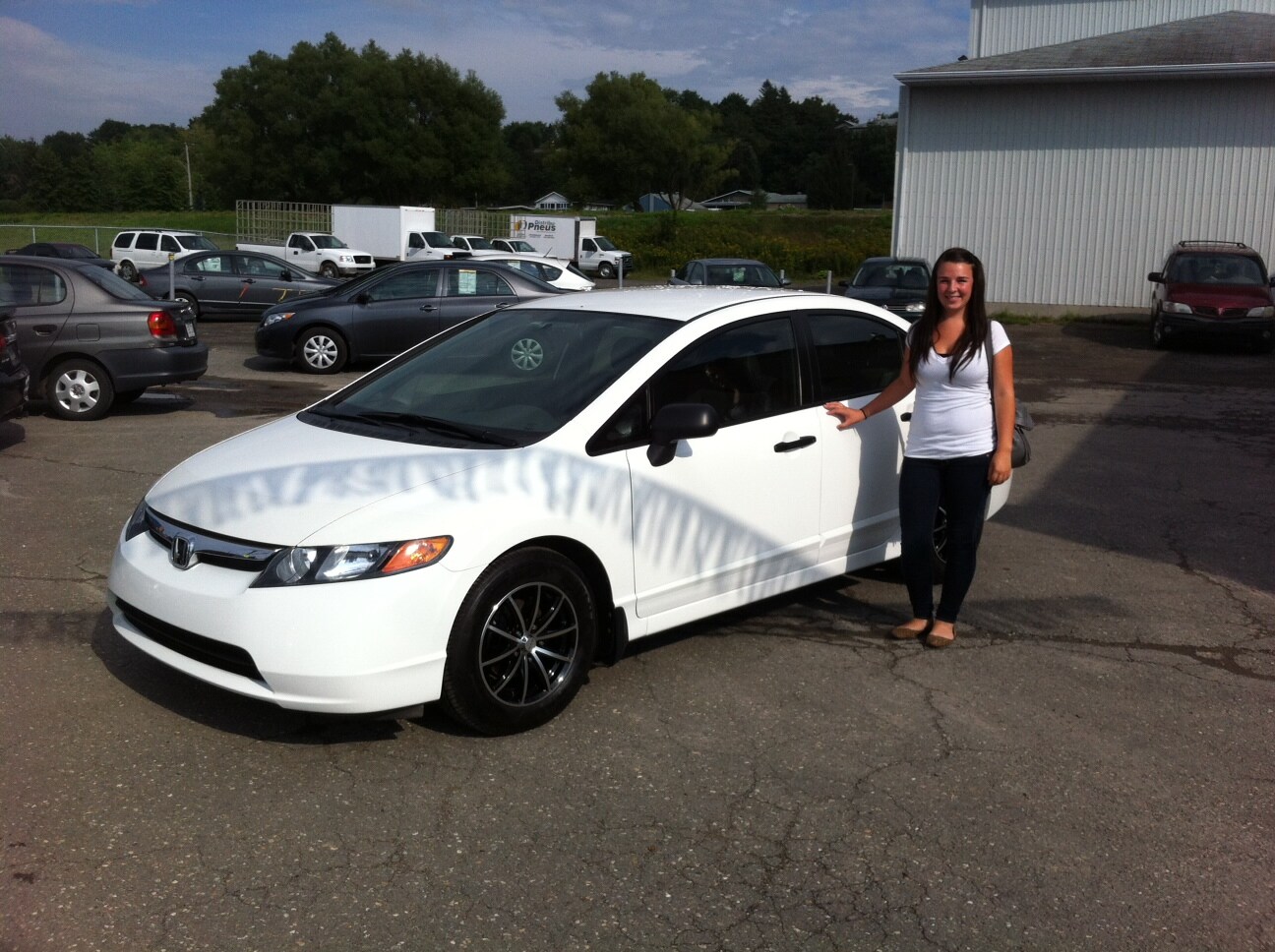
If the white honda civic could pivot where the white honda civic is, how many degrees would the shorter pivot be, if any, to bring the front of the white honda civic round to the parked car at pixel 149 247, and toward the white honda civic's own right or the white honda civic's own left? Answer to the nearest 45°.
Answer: approximately 135° to the white honda civic's own right

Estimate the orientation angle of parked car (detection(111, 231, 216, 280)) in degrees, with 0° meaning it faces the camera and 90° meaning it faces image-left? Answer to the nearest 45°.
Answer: approximately 315°

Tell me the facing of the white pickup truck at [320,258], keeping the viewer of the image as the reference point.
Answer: facing the viewer and to the right of the viewer

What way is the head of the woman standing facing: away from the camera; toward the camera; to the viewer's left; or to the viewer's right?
toward the camera

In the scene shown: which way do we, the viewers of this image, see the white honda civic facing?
facing the viewer and to the left of the viewer

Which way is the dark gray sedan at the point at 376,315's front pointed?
to the viewer's left

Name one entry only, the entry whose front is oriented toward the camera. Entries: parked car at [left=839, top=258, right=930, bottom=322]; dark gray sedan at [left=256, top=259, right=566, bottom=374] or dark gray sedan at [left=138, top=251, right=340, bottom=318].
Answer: the parked car

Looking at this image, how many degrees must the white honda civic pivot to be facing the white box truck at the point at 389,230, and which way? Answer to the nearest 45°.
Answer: approximately 135° to its right

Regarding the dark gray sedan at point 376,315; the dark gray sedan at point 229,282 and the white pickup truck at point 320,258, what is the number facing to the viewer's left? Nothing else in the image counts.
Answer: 1

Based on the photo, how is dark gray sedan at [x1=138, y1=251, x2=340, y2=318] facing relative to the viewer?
to the viewer's right

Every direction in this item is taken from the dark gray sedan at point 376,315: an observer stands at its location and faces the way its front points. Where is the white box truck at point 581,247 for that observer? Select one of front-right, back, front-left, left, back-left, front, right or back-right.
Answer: right

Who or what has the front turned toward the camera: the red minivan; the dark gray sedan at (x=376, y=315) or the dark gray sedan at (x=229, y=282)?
the red minivan

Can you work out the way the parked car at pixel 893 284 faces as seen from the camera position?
facing the viewer

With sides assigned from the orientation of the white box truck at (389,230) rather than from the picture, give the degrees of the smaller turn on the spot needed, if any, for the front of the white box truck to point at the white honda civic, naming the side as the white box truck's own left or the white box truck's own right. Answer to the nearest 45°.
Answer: approximately 45° to the white box truck's own right

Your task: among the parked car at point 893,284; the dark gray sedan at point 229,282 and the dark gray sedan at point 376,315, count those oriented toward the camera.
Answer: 1

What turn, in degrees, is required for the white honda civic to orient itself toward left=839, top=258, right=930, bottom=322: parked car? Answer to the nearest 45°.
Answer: approximately 135° to its right

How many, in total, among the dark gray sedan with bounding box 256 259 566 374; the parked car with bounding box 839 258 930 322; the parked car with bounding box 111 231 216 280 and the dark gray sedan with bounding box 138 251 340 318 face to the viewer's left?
1

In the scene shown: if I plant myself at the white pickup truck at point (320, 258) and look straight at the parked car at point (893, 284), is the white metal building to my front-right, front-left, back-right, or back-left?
front-left

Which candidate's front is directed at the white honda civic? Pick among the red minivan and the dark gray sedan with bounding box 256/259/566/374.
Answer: the red minivan

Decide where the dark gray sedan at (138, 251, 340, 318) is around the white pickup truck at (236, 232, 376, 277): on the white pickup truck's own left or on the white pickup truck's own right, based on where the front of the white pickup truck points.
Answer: on the white pickup truck's own right

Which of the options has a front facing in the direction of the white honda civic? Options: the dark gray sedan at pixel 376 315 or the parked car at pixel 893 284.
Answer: the parked car
